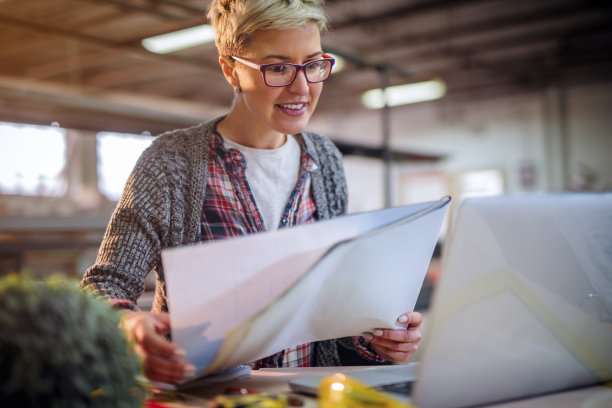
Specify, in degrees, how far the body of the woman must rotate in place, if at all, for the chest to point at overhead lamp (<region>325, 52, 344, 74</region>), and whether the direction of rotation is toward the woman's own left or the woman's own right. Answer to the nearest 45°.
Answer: approximately 135° to the woman's own left

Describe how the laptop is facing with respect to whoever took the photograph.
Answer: facing away from the viewer and to the left of the viewer

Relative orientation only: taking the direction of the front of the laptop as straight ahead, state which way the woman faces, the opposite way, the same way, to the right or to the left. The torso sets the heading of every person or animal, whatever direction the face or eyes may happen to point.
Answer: the opposite way

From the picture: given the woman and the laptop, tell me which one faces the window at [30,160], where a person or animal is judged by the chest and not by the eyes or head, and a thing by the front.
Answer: the laptop

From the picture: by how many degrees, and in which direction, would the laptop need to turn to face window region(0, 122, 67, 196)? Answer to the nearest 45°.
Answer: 0° — it already faces it

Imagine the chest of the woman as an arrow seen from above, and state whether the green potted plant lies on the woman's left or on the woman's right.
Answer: on the woman's right

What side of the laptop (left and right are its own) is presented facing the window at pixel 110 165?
front

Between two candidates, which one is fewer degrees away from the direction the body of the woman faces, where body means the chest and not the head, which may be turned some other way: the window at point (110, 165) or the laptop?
the laptop

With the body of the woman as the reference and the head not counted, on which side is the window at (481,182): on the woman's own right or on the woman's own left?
on the woman's own left

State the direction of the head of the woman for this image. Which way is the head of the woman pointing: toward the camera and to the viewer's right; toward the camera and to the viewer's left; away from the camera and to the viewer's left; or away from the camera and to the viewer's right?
toward the camera and to the viewer's right

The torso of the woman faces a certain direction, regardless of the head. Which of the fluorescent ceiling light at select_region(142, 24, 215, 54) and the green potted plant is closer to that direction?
the green potted plant

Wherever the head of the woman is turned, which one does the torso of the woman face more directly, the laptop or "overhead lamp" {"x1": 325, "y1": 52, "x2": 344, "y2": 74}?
the laptop

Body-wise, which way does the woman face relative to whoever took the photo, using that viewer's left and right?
facing the viewer and to the right of the viewer
